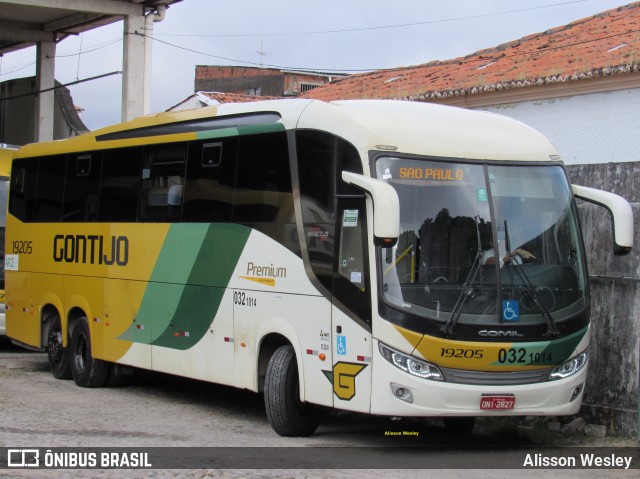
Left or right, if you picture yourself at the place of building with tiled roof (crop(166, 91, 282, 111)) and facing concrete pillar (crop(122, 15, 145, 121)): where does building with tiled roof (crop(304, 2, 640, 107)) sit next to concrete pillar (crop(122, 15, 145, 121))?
left

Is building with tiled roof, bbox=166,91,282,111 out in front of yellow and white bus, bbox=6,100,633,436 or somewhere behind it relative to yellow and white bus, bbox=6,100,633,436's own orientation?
behind

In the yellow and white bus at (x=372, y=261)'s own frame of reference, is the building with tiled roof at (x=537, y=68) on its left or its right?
on its left

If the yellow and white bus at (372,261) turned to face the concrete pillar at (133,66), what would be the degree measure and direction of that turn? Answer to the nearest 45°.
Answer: approximately 135° to its left

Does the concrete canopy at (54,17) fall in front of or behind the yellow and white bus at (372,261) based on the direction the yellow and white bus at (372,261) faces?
behind
